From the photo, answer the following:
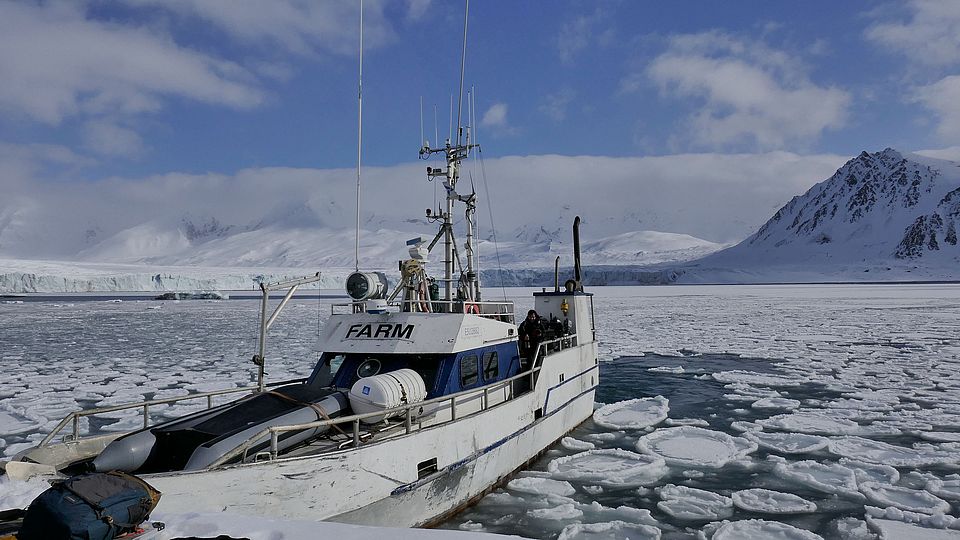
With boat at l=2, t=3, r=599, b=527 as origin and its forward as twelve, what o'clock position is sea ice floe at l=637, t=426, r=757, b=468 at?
The sea ice floe is roughly at 7 o'clock from the boat.

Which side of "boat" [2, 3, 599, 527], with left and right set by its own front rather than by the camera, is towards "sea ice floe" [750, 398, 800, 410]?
back

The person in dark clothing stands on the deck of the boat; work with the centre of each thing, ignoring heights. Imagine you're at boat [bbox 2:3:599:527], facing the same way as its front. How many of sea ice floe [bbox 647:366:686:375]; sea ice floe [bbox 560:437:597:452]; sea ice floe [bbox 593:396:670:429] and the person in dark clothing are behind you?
4

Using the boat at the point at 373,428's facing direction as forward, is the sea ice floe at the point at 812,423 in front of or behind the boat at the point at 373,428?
behind

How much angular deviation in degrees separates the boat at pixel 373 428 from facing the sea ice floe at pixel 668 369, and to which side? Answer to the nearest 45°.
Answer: approximately 180°

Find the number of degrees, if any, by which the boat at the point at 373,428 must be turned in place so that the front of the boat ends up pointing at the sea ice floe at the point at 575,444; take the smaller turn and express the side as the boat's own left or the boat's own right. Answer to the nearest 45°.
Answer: approximately 180°

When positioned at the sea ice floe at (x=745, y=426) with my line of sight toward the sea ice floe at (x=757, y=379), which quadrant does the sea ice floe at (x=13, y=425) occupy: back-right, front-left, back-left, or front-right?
back-left

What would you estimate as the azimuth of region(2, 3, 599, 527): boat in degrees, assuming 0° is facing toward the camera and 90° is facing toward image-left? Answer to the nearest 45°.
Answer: approximately 45°

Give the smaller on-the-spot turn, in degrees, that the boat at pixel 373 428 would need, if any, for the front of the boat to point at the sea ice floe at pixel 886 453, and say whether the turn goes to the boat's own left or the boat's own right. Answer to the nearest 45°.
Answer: approximately 135° to the boat's own left
